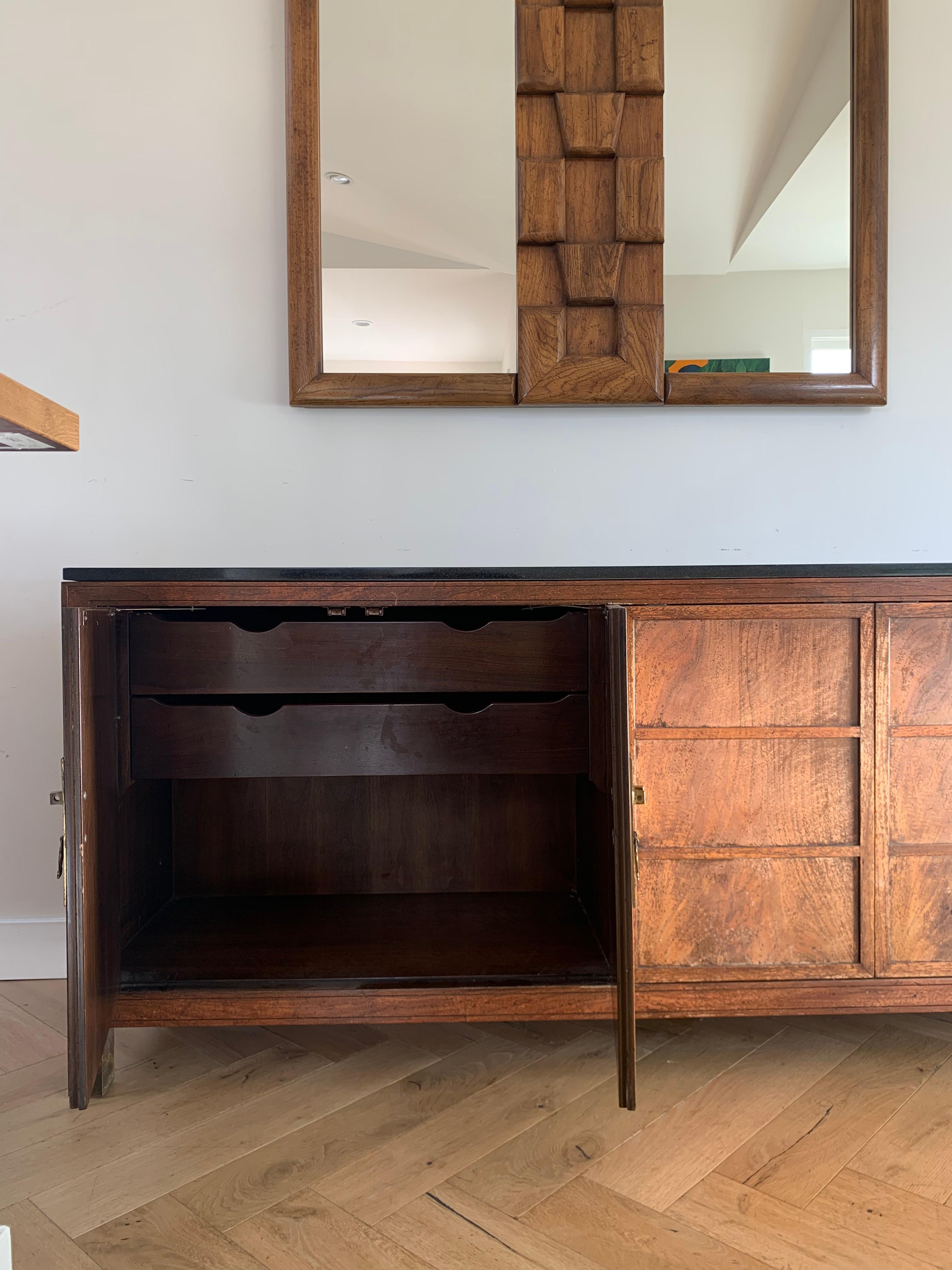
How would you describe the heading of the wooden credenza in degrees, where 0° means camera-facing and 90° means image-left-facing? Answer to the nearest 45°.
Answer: approximately 0°

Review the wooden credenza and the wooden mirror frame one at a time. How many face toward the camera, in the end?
2
